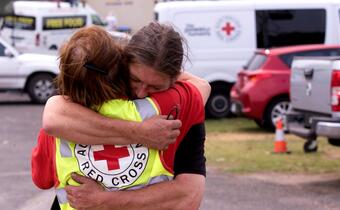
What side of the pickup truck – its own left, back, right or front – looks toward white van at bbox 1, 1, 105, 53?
left

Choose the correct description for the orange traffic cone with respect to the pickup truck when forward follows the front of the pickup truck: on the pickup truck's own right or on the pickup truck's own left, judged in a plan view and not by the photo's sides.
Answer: on the pickup truck's own left

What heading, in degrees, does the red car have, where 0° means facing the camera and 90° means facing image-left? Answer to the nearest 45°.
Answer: approximately 225°

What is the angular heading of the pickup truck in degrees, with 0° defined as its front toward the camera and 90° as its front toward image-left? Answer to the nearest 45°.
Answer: approximately 225°

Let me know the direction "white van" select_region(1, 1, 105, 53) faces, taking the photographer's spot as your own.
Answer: facing away from the viewer and to the right of the viewer
